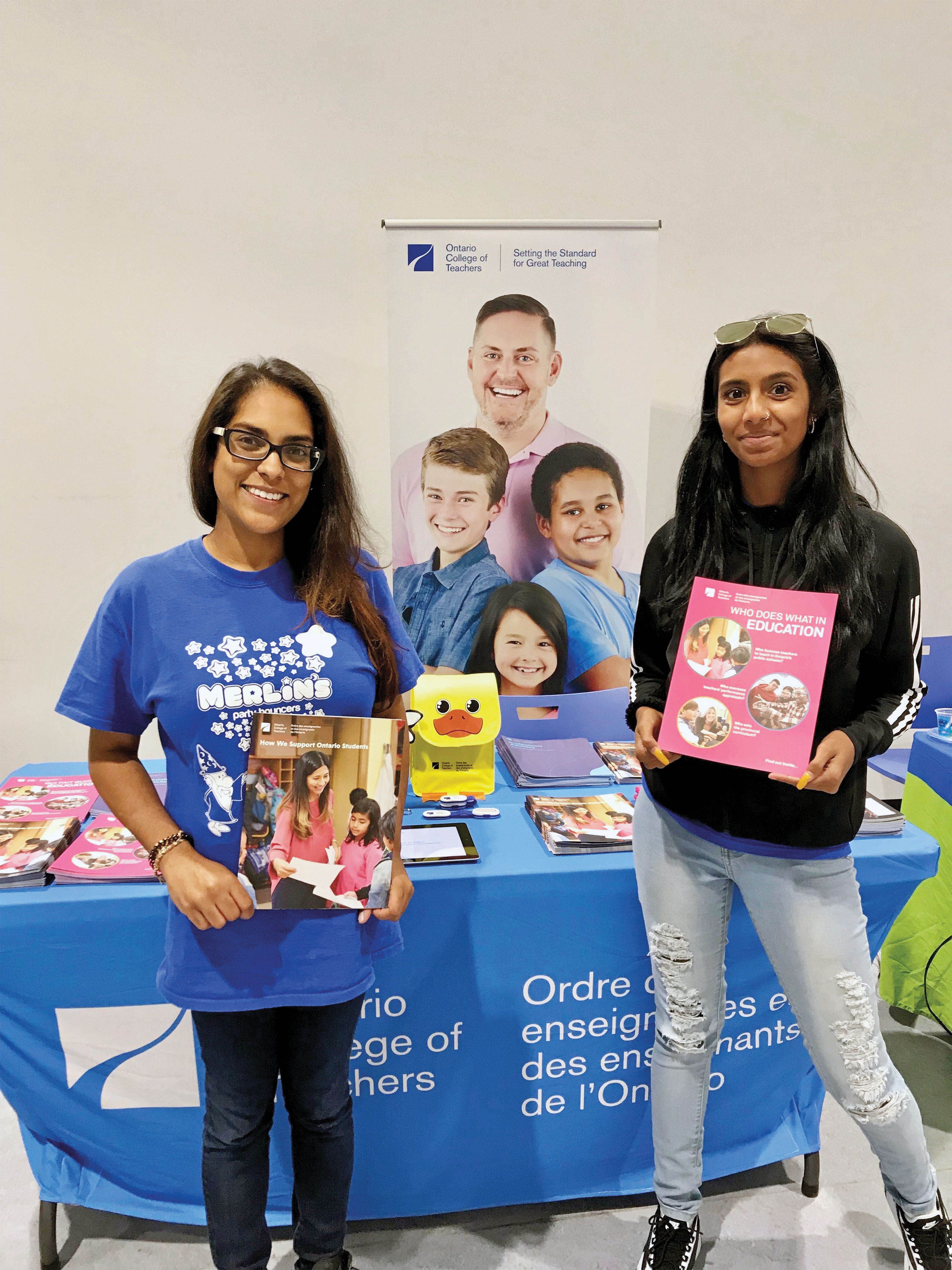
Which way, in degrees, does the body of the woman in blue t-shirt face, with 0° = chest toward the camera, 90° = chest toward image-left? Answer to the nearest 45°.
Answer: approximately 0°

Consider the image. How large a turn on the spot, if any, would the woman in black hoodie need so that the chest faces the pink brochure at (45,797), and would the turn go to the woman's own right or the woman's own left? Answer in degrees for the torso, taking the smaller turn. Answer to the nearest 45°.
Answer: approximately 90° to the woman's own right

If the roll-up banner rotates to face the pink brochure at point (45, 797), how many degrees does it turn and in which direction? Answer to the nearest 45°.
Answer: approximately 45° to its right

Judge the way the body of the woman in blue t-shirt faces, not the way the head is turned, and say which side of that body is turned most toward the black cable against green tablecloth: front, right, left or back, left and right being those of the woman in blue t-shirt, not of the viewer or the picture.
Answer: left

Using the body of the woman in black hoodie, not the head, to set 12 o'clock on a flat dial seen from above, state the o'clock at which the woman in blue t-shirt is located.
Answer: The woman in blue t-shirt is roughly at 2 o'clock from the woman in black hoodie.

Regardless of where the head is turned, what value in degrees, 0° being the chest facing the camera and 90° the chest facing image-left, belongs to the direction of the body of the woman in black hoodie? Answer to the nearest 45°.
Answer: approximately 0°
